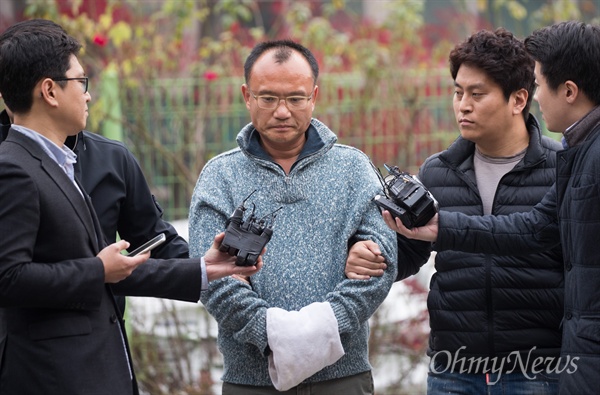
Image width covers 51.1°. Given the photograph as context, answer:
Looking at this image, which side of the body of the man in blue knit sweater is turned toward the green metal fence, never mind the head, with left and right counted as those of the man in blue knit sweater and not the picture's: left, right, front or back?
back

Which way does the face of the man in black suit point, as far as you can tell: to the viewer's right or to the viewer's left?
to the viewer's right

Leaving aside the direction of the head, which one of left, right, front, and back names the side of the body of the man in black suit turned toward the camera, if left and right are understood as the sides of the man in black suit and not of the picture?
right

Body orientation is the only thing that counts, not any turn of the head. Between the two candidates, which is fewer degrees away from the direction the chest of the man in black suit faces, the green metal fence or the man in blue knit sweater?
the man in blue knit sweater

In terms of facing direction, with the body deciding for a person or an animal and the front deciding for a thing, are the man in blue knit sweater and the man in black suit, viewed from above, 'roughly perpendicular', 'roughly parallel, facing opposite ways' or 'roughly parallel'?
roughly perpendicular

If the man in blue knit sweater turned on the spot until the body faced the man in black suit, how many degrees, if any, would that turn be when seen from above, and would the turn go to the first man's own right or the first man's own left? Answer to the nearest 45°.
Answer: approximately 45° to the first man's own right

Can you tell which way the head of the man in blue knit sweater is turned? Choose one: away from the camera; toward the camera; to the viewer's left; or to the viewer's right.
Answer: toward the camera

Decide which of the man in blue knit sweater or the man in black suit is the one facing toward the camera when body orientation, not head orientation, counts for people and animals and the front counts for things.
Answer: the man in blue knit sweater

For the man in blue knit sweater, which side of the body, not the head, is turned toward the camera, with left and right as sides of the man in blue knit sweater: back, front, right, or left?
front

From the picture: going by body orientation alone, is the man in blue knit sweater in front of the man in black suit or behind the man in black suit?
in front
